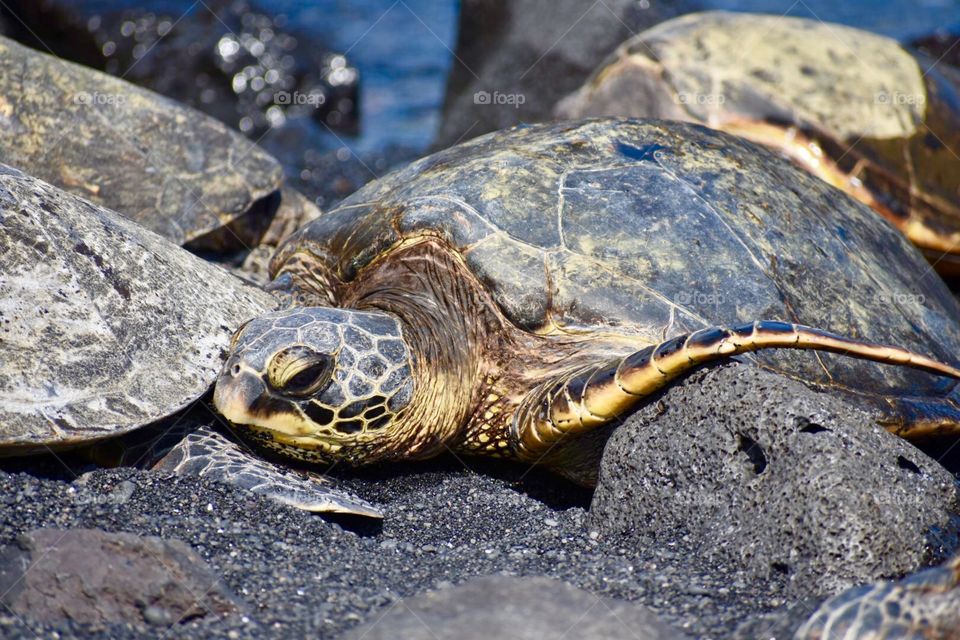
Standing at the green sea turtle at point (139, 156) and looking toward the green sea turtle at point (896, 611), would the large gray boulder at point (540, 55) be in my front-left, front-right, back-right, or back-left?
back-left

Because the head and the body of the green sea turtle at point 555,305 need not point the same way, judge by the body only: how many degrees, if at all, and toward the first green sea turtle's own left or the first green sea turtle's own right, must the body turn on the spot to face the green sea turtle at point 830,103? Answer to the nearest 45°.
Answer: approximately 135° to the first green sea turtle's own right

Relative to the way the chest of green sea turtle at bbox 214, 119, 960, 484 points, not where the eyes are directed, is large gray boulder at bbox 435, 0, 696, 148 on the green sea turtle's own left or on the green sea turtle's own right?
on the green sea turtle's own right

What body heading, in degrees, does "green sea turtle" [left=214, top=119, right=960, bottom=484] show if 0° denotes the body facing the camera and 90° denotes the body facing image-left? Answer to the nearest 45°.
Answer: approximately 45°
